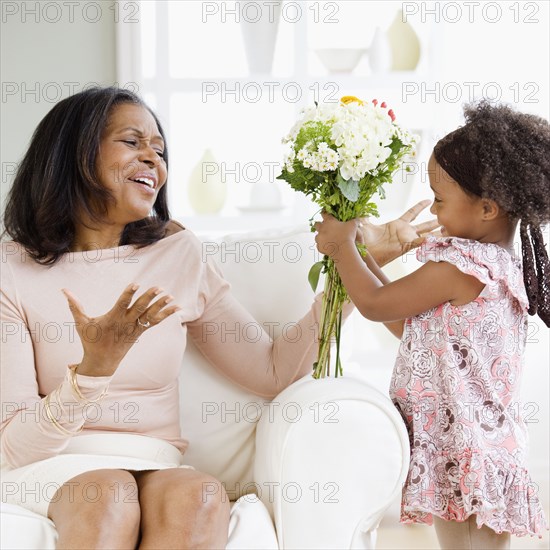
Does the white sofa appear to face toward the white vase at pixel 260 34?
no

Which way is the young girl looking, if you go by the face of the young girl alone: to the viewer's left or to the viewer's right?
to the viewer's left

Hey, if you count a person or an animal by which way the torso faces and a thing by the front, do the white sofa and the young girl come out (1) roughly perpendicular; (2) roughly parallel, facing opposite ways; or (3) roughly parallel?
roughly perpendicular

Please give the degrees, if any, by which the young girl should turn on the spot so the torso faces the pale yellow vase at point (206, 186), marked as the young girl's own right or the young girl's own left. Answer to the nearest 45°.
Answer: approximately 45° to the young girl's own right

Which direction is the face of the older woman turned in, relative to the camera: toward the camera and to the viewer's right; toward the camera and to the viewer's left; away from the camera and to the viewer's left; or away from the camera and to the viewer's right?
toward the camera and to the viewer's right

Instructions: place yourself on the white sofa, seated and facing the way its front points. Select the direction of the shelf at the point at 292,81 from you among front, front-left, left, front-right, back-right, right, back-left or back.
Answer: back

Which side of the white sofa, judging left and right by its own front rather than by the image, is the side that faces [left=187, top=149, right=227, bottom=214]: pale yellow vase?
back

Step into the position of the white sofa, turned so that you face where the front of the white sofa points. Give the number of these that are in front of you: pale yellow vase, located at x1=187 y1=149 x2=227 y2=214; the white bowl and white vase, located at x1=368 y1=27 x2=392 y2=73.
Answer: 0

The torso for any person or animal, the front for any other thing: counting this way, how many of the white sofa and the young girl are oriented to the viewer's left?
1

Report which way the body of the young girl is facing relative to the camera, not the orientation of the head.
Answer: to the viewer's left

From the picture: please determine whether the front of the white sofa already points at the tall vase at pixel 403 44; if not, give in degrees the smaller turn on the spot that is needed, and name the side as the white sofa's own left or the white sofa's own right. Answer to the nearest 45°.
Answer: approximately 180°

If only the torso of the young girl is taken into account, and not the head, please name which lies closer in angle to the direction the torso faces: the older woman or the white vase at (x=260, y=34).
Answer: the older woman

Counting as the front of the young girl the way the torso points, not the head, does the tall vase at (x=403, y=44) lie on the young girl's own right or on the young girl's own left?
on the young girl's own right

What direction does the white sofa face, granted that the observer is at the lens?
facing the viewer

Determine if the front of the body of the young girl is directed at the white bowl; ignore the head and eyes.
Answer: no
